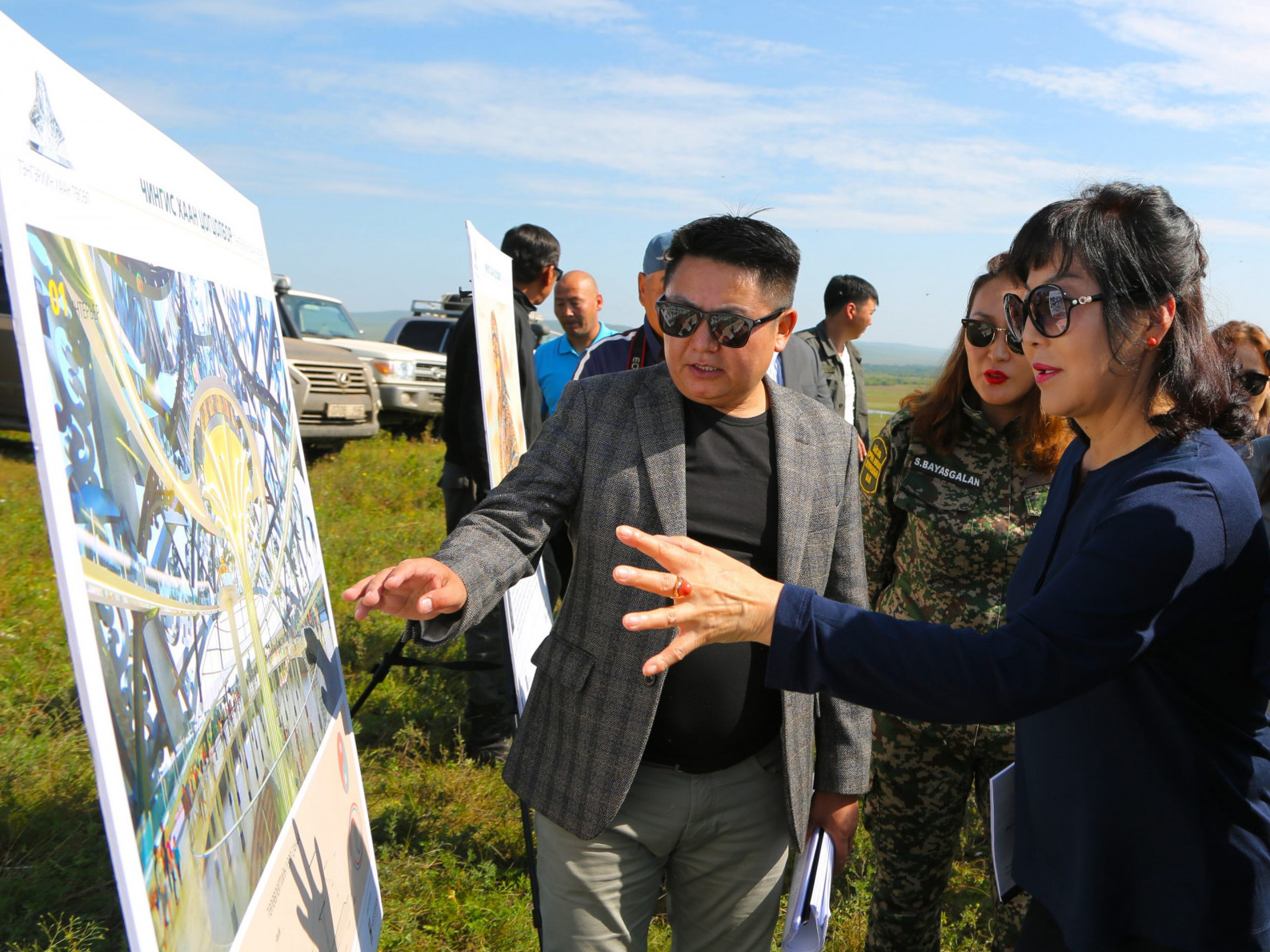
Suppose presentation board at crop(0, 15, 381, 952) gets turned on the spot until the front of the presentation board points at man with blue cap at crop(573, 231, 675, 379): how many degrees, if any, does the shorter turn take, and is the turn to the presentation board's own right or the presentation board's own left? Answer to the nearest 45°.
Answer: approximately 90° to the presentation board's own left

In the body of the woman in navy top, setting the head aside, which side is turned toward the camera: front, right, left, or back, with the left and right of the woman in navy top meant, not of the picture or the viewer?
left

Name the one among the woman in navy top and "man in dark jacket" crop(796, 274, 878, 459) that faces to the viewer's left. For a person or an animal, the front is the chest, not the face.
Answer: the woman in navy top

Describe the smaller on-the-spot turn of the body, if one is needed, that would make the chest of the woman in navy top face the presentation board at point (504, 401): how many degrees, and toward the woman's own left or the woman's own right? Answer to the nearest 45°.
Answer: approximately 45° to the woman's own right

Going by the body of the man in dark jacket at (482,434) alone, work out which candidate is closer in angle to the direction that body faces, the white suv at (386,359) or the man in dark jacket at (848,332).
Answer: the man in dark jacket
